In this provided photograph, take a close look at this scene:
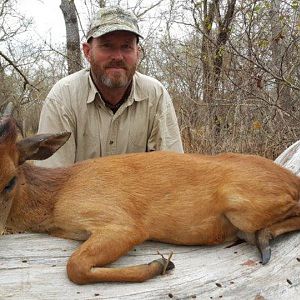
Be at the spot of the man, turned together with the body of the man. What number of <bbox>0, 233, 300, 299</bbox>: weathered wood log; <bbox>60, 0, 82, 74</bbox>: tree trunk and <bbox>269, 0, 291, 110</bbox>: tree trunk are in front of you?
1

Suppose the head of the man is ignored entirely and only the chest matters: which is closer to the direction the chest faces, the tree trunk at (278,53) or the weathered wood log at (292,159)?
the weathered wood log

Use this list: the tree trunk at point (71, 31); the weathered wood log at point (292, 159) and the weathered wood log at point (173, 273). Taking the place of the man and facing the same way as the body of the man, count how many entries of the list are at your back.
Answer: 1

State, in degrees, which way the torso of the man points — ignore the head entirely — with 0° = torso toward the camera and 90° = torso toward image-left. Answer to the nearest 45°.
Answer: approximately 0°

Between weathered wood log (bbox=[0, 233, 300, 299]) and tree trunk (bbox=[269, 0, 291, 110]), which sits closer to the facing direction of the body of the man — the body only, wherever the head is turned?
the weathered wood log

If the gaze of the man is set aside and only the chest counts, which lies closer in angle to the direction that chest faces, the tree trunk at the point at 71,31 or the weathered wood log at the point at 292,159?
the weathered wood log

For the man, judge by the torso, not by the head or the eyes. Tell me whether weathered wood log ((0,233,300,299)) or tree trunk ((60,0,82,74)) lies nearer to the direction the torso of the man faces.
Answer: the weathered wood log

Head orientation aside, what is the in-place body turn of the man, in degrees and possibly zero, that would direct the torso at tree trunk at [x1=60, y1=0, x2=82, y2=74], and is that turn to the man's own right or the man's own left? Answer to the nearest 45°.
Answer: approximately 180°

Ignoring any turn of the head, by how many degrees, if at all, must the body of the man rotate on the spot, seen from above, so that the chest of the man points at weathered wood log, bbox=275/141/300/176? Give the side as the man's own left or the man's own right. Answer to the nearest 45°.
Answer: approximately 45° to the man's own left

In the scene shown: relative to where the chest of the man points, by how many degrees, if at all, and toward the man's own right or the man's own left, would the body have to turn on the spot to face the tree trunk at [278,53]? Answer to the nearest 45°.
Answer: approximately 135° to the man's own left

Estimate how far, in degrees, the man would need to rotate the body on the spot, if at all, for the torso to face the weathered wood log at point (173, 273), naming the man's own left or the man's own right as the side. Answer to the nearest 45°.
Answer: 0° — they already face it
